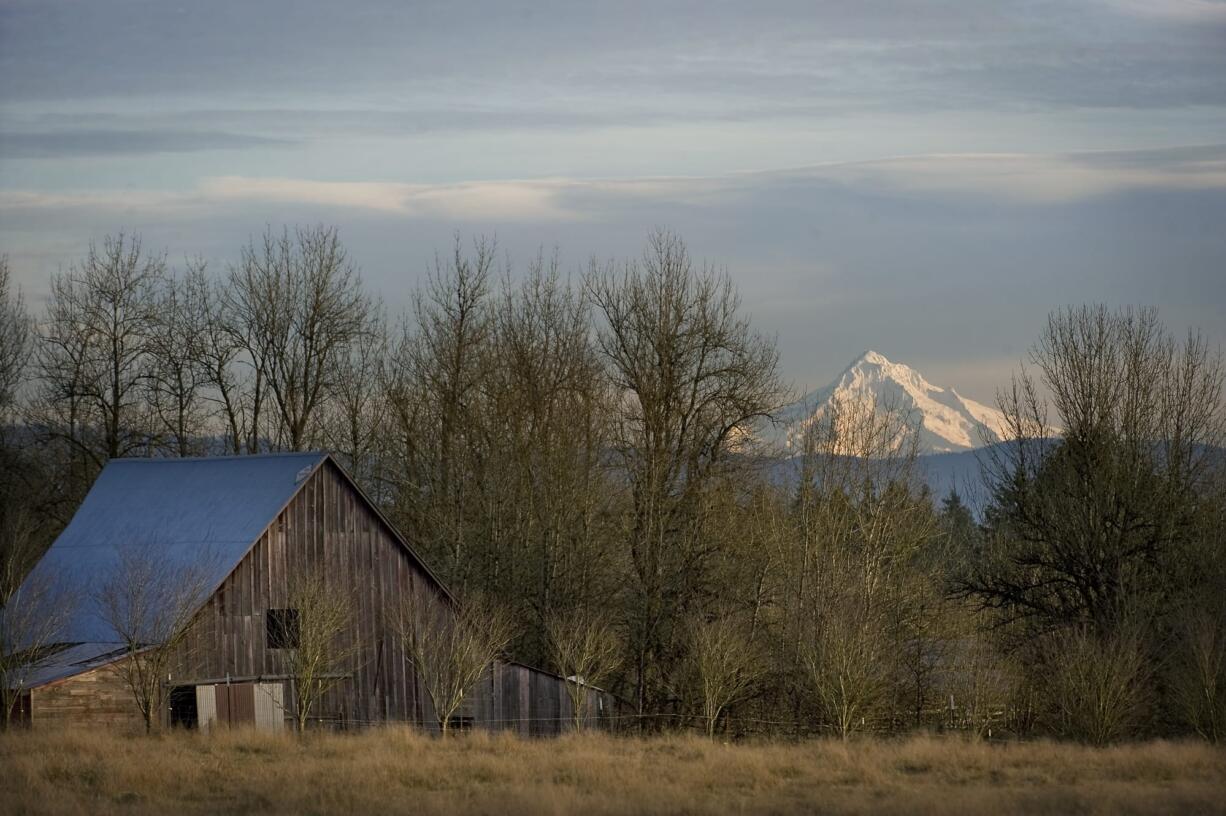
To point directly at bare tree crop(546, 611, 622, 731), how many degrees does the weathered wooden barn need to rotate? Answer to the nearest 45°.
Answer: approximately 45° to its left

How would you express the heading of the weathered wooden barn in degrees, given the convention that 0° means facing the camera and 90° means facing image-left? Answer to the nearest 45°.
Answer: approximately 315°

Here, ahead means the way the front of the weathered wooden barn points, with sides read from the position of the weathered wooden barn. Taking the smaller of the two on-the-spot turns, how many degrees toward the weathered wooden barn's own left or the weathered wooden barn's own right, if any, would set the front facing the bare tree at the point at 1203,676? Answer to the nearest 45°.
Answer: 0° — it already faces it

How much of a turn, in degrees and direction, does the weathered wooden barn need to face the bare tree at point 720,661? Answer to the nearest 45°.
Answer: approximately 45° to its left

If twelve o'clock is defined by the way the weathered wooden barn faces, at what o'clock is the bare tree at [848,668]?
The bare tree is roughly at 11 o'clock from the weathered wooden barn.
